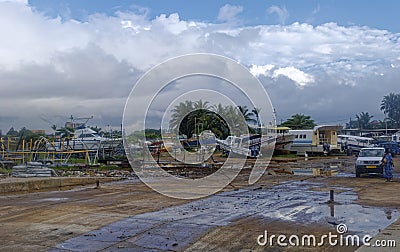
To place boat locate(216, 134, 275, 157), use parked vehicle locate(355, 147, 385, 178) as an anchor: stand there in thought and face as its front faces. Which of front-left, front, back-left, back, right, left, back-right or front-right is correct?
back-right

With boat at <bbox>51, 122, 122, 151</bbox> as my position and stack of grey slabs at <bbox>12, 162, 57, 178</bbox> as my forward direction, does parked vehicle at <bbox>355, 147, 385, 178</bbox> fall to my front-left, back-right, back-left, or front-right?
front-left

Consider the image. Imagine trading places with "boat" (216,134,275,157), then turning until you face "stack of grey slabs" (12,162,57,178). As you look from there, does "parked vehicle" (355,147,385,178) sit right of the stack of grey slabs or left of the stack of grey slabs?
left

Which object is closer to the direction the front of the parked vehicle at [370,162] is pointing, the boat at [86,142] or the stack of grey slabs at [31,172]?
the stack of grey slabs

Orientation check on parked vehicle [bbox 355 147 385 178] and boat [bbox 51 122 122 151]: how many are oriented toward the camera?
1

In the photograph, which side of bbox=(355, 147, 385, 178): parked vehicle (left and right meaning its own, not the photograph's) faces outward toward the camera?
front
